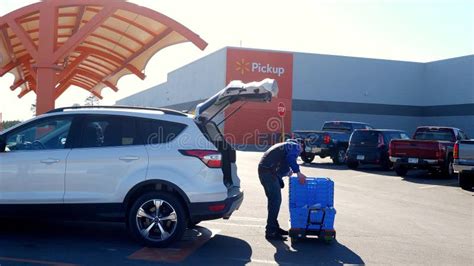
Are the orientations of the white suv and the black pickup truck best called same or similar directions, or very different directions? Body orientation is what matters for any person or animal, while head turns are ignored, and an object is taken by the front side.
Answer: very different directions

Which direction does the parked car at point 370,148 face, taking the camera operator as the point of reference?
facing away from the viewer and to the right of the viewer

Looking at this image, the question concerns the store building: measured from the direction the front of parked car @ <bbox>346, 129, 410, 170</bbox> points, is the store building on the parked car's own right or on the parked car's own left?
on the parked car's own left

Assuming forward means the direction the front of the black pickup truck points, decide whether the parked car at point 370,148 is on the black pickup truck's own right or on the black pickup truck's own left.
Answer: on the black pickup truck's own right

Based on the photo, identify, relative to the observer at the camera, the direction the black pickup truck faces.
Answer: facing away from the viewer and to the right of the viewer

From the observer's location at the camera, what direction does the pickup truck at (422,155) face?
facing away from the viewer and to the right of the viewer

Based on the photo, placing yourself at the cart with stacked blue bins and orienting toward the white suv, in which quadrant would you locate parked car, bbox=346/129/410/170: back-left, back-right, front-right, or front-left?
back-right

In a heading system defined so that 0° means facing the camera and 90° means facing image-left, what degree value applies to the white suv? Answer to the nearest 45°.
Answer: approximately 90°

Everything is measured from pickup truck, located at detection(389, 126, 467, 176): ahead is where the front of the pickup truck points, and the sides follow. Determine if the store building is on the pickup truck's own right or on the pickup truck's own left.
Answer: on the pickup truck's own left

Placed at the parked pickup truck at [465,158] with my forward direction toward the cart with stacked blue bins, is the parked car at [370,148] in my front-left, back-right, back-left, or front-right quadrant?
back-right

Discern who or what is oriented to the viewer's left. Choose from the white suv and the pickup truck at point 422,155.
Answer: the white suv
